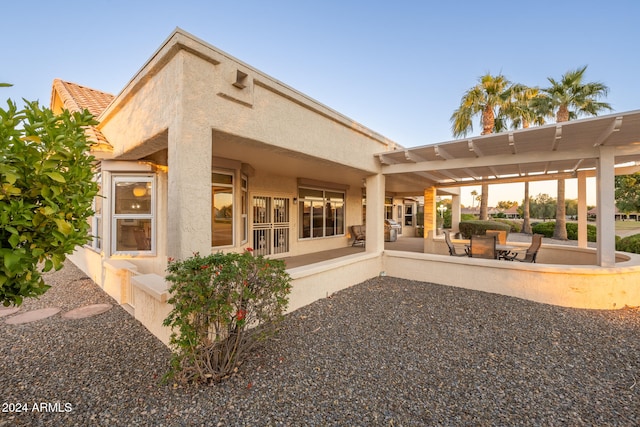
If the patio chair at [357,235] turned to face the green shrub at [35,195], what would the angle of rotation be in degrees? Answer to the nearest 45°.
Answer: approximately 45° to its right

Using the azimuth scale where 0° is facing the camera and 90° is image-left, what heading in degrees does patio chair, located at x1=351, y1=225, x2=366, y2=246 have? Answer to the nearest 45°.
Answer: approximately 315°

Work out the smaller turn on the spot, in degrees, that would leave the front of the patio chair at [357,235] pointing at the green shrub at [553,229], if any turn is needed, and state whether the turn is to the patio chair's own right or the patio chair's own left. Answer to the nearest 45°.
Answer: approximately 90° to the patio chair's own left

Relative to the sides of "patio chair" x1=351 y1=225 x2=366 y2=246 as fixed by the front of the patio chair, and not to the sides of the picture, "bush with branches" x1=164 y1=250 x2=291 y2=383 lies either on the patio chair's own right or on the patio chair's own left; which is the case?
on the patio chair's own right

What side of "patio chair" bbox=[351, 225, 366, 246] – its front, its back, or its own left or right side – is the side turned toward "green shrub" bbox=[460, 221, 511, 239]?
left

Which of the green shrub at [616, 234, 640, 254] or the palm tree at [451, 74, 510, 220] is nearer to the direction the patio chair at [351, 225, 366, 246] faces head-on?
the green shrub

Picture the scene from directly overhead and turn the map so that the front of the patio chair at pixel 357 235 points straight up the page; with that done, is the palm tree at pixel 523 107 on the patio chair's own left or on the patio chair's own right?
on the patio chair's own left

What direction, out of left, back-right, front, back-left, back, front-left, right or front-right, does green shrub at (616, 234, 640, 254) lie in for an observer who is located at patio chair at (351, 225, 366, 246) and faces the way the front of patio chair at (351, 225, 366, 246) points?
front-left
